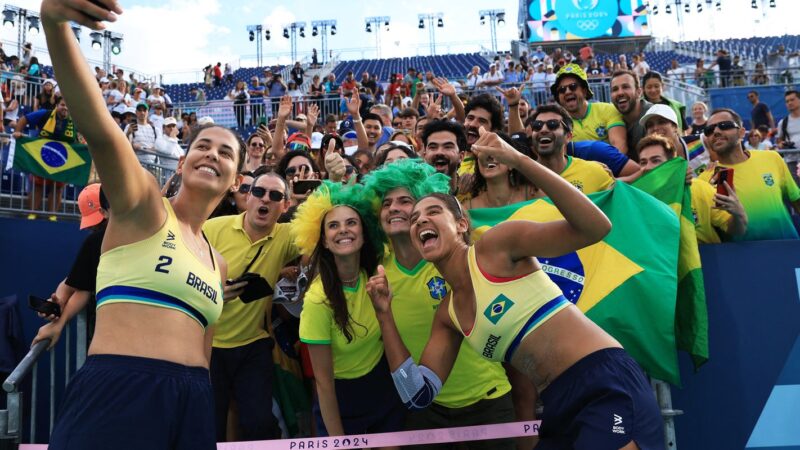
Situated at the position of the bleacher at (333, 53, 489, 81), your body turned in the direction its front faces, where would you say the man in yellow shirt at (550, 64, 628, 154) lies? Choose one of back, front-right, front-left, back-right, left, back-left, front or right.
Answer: front

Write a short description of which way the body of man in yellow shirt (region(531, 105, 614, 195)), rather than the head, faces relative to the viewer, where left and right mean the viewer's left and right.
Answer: facing the viewer and to the left of the viewer

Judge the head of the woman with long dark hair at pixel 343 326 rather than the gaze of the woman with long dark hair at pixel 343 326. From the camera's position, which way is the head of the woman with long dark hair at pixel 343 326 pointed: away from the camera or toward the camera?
toward the camera

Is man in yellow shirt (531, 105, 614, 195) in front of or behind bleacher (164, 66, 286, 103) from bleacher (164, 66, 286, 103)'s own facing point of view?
in front

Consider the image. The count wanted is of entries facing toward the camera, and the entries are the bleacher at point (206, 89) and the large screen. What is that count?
2

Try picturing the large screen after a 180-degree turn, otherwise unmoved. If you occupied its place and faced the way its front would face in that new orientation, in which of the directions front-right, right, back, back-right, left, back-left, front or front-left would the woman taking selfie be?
back

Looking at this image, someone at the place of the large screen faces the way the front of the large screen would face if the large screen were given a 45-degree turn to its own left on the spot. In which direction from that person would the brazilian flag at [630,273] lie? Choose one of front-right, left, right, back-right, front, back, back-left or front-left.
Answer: front-right

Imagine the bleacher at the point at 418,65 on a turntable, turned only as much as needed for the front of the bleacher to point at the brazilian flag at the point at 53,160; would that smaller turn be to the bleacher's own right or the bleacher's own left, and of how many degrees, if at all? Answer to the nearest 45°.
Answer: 0° — it already faces it

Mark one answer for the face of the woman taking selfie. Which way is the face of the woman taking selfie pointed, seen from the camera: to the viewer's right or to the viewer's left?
to the viewer's left

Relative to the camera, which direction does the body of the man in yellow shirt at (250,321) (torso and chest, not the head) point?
toward the camera

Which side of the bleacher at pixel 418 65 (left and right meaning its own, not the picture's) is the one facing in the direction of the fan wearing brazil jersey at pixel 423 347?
front

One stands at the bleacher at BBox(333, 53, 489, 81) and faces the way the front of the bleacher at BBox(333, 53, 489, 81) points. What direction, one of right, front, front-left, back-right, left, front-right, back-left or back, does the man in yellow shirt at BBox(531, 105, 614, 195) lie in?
front

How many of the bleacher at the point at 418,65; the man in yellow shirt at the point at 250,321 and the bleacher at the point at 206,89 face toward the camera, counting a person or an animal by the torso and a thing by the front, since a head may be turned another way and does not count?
3

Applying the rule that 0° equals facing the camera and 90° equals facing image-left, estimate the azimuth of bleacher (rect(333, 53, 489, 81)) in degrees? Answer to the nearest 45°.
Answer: approximately 0°

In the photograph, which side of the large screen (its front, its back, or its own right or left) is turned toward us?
front

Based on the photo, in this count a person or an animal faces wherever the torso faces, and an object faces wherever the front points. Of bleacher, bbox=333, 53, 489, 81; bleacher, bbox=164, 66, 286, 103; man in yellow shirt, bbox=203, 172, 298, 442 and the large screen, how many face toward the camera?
4

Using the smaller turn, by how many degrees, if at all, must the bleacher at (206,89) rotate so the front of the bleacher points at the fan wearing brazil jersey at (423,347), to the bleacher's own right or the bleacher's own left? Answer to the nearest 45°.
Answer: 0° — it already faces them

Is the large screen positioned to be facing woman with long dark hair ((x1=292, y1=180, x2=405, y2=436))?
yes
